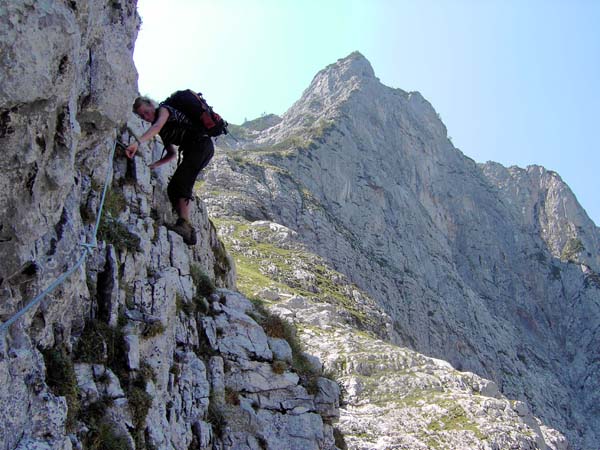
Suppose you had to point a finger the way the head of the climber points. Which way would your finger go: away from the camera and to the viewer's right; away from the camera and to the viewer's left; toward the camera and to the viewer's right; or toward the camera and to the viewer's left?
toward the camera and to the viewer's left

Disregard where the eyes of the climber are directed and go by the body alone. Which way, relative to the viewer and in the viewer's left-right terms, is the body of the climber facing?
facing to the left of the viewer
